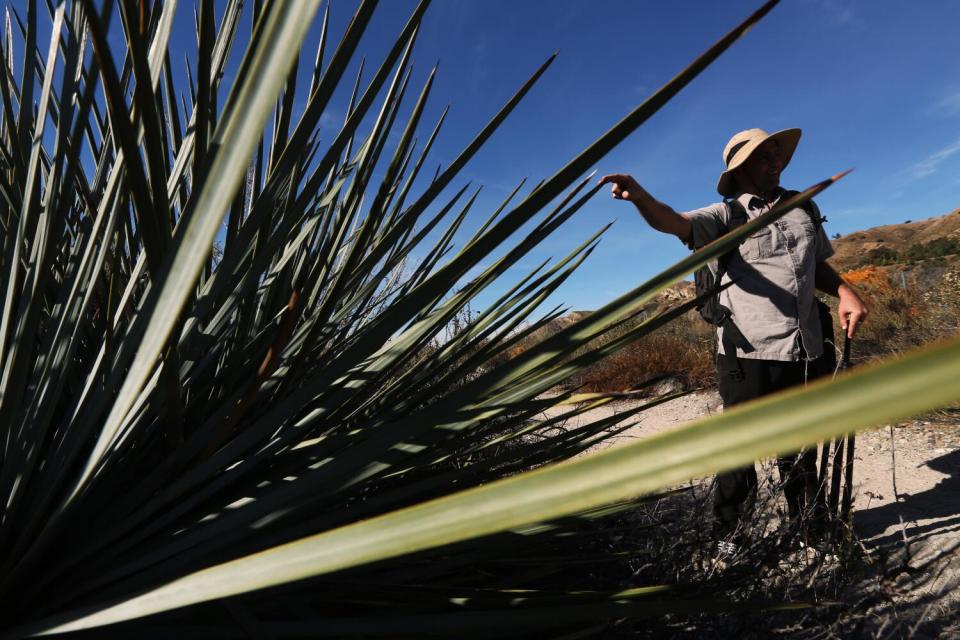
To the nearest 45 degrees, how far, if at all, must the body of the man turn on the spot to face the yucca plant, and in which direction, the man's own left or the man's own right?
approximately 45° to the man's own right
